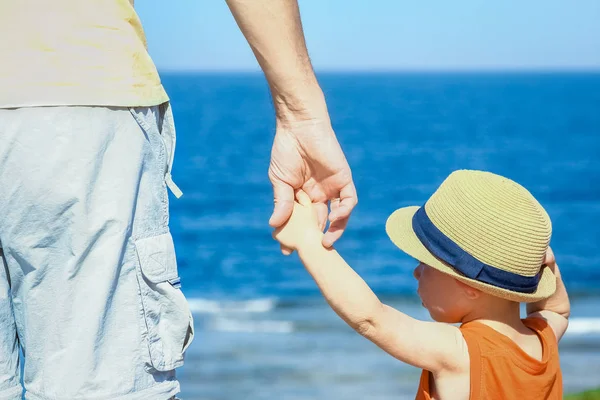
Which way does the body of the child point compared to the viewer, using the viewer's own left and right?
facing away from the viewer and to the left of the viewer

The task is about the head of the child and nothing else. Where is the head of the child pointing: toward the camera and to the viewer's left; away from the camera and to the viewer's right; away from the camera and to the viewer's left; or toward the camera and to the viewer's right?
away from the camera and to the viewer's left
